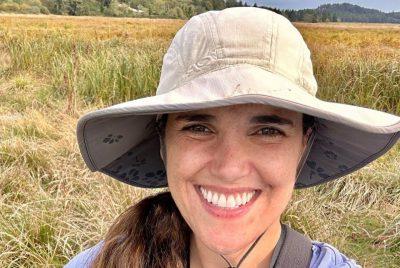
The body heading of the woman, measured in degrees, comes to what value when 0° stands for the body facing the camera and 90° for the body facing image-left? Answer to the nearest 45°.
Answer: approximately 0°
